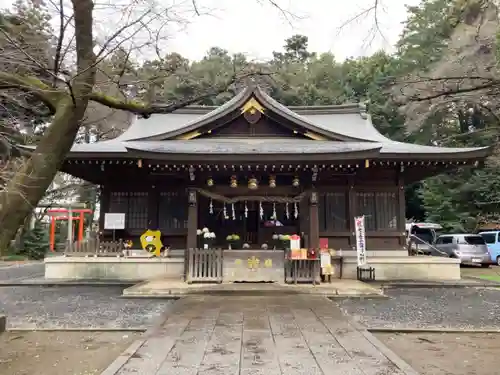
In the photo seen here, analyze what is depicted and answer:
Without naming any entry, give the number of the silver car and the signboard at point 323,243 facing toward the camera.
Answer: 1

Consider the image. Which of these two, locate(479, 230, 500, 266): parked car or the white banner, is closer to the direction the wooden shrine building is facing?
the white banner

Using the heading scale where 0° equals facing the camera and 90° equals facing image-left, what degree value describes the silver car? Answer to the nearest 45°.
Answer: approximately 135°

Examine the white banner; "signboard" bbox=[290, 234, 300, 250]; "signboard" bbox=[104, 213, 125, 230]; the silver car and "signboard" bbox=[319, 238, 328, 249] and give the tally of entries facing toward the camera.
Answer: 4

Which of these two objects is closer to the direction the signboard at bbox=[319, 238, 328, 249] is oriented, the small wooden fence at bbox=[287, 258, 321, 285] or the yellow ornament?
the small wooden fence

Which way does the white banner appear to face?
toward the camera

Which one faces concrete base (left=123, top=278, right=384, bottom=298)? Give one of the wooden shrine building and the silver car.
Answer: the wooden shrine building

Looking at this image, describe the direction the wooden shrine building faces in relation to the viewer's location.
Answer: facing the viewer

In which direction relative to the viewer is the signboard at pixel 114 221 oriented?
toward the camera

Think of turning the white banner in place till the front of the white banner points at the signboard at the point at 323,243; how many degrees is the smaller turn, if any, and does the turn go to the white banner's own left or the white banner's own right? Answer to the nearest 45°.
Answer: approximately 135° to the white banner's own right
